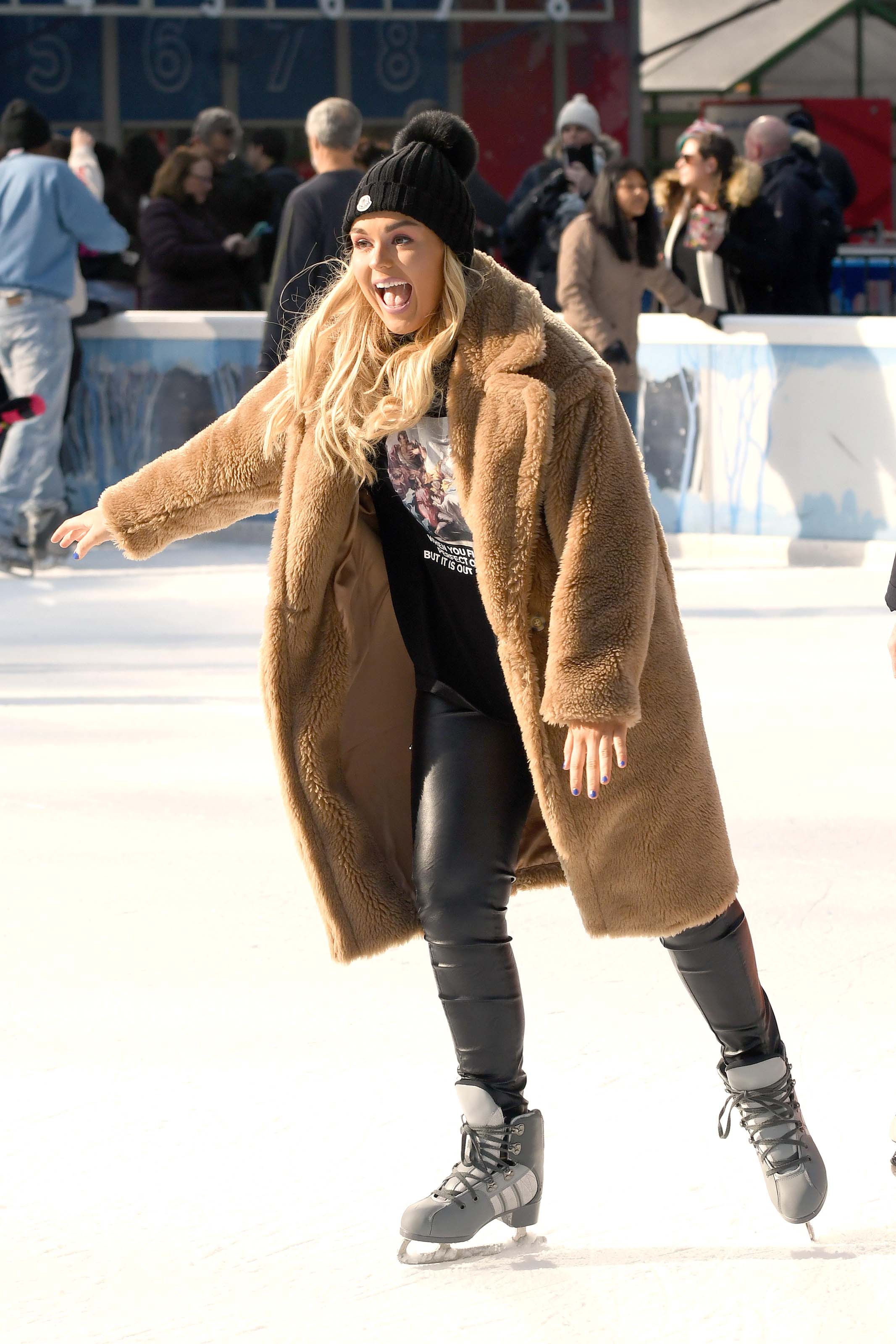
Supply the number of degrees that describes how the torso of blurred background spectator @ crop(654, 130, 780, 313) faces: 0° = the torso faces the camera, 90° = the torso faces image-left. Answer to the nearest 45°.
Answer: approximately 45°

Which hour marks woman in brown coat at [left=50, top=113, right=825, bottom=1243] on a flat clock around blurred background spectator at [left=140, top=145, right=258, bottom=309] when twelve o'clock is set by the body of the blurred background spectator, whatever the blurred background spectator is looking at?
The woman in brown coat is roughly at 3 o'clock from the blurred background spectator.

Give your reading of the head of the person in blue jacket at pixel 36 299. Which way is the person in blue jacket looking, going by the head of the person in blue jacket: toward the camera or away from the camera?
away from the camera

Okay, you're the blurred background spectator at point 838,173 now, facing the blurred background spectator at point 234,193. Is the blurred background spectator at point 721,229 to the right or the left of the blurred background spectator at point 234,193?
left

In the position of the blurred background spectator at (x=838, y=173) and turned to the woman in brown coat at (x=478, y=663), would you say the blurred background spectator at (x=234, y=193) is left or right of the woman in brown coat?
right

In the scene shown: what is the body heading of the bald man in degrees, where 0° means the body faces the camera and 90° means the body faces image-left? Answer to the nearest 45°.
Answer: approximately 135°

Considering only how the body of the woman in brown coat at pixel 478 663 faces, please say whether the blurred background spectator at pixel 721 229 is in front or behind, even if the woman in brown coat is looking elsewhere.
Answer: behind

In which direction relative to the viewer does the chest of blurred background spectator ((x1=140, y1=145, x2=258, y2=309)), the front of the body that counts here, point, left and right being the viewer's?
facing to the right of the viewer

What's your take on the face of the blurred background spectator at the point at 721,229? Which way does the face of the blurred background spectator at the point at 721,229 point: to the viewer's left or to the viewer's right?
to the viewer's left

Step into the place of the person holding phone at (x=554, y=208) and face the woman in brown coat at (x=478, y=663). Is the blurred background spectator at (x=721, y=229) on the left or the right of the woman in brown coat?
left
